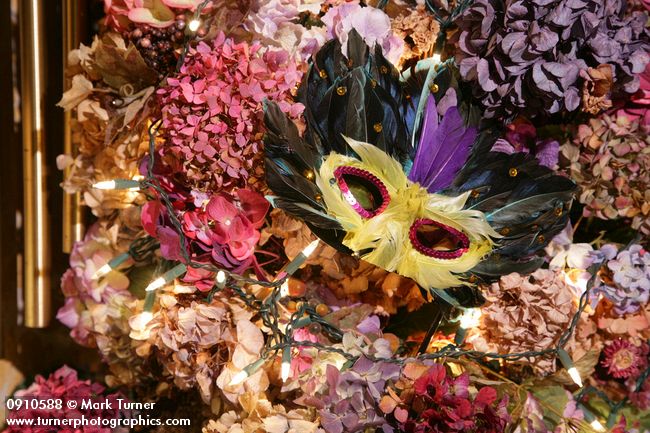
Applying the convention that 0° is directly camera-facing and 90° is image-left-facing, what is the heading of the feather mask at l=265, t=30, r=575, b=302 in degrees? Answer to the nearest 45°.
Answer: approximately 0°
